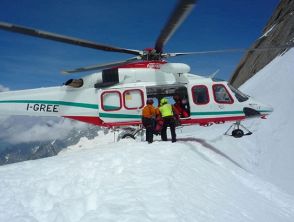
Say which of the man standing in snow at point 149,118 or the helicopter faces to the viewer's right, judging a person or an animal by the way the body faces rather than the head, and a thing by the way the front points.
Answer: the helicopter

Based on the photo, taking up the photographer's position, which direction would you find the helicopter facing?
facing to the right of the viewer

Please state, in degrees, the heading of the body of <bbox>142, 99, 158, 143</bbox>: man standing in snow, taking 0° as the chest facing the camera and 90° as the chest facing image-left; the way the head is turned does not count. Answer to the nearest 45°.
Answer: approximately 180°

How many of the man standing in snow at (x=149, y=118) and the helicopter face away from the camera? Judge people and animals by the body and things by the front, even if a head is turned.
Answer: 1

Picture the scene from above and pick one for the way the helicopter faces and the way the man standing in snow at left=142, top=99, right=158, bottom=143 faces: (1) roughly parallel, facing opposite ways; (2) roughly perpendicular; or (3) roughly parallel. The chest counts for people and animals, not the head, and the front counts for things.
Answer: roughly perpendicular
